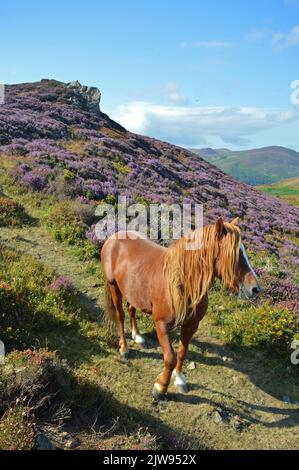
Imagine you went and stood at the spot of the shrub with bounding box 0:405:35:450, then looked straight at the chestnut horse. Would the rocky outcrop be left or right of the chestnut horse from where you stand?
left

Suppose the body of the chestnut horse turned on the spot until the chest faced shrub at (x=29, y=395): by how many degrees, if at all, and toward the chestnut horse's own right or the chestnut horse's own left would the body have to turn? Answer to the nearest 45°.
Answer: approximately 90° to the chestnut horse's own right

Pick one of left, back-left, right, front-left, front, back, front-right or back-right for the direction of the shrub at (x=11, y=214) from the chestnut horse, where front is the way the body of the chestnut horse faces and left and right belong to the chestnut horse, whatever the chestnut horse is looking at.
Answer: back

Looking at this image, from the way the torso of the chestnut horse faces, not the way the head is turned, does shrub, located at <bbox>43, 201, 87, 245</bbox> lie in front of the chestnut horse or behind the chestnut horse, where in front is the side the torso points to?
behind

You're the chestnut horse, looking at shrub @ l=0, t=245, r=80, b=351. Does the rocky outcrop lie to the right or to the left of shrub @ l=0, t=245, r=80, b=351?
right

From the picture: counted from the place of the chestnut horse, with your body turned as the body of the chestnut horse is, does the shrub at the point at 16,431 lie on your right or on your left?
on your right

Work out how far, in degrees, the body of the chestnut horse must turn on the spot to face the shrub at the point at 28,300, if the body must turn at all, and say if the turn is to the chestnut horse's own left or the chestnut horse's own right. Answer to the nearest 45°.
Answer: approximately 180°

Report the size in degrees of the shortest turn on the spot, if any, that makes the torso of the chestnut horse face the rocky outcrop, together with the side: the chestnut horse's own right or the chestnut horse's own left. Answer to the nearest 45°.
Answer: approximately 135° to the chestnut horse's own left

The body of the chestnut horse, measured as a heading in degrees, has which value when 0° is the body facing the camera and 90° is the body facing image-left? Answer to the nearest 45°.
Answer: approximately 315°
